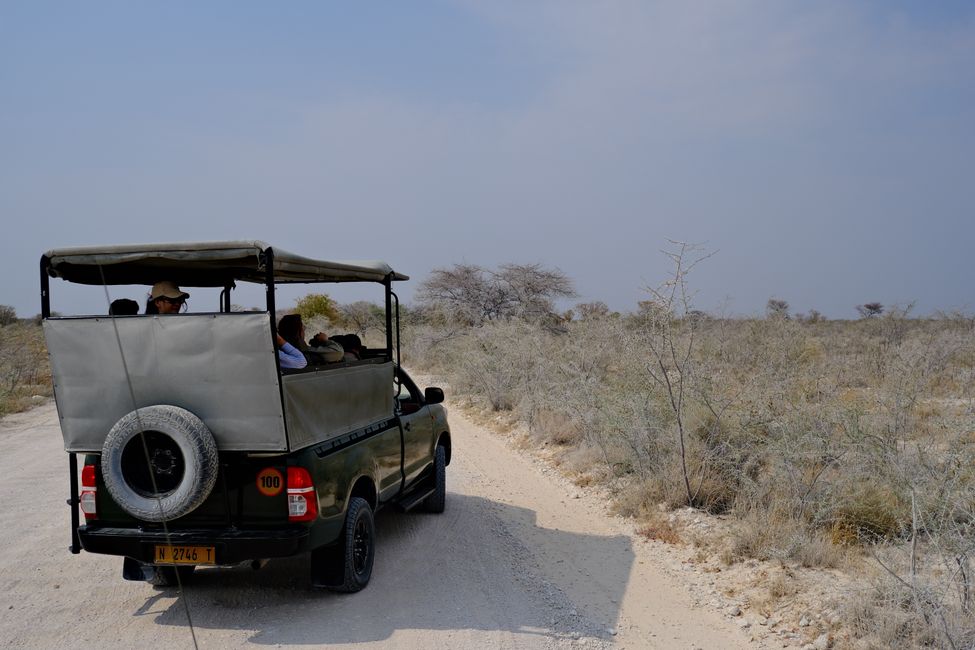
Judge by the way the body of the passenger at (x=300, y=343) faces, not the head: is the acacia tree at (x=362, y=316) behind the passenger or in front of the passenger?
in front

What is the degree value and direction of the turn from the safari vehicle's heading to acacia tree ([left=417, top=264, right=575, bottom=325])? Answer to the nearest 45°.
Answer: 0° — it already faces it

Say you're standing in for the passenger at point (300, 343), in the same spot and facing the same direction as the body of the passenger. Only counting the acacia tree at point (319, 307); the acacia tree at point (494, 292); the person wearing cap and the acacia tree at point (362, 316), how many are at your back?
1

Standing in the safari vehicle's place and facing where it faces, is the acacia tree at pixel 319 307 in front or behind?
in front

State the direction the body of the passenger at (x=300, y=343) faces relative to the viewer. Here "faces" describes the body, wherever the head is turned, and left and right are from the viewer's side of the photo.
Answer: facing away from the viewer and to the right of the viewer

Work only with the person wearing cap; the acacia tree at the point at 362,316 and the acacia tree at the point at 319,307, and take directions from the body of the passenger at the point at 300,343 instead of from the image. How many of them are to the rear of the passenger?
1

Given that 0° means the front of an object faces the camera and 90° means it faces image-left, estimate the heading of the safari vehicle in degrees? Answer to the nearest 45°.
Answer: approximately 225°

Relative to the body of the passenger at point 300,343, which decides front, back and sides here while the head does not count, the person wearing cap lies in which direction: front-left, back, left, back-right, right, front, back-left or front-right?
back

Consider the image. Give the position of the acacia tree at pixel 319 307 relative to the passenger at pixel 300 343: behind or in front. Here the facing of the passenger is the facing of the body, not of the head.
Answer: in front
